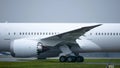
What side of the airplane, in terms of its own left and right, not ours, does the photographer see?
left
